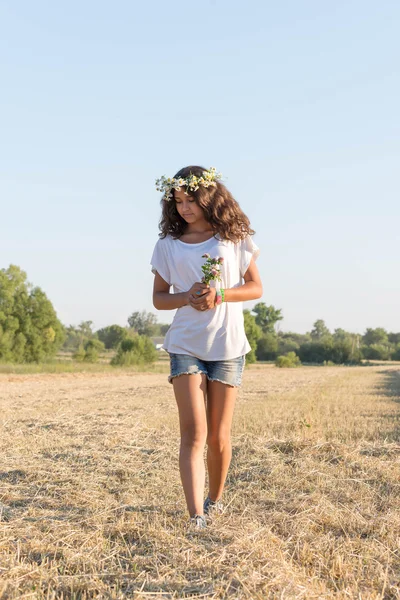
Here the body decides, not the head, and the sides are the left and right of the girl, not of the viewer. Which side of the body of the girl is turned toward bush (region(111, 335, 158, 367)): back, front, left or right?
back

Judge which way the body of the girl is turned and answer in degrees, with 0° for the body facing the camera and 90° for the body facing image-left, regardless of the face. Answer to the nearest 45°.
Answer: approximately 0°

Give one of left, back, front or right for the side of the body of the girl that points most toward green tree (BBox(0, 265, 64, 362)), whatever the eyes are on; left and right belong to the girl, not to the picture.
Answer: back
